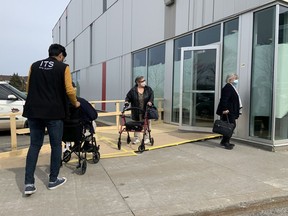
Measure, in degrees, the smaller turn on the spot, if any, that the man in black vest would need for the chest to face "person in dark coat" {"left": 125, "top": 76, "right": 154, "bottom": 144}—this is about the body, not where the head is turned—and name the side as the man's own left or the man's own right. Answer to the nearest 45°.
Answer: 0° — they already face them

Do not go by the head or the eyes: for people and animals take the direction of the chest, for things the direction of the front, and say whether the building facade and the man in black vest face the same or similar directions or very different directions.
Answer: very different directions

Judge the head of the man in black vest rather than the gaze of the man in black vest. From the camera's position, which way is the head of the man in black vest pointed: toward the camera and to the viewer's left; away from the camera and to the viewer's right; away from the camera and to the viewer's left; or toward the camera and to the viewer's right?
away from the camera and to the viewer's right

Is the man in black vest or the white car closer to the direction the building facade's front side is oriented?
the man in black vest

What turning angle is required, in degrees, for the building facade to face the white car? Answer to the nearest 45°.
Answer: approximately 45° to its right

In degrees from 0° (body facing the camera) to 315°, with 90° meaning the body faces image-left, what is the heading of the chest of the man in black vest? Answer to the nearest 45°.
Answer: approximately 225°

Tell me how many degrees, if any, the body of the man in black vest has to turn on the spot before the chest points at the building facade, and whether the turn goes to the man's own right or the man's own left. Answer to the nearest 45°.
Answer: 0° — they already face it

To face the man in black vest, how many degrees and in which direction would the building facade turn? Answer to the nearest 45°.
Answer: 0° — it already faces them
